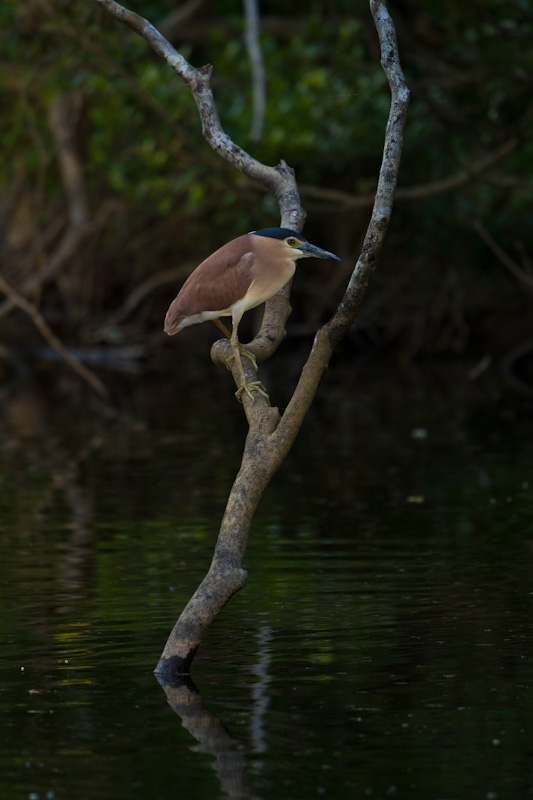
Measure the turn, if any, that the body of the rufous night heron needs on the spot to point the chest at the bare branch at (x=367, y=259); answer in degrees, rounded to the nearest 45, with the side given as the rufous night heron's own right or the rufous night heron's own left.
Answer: approximately 45° to the rufous night heron's own right

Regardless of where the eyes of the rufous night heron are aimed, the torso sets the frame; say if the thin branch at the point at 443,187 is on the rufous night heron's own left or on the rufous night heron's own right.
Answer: on the rufous night heron's own left

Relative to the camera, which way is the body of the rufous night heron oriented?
to the viewer's right

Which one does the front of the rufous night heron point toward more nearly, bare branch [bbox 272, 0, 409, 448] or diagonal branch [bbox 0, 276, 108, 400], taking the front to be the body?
the bare branch

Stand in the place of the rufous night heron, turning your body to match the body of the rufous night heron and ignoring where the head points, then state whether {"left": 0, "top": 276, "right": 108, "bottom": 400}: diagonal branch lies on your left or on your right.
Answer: on your left
